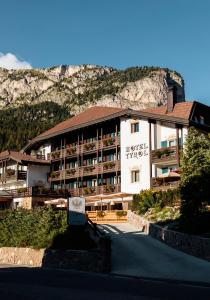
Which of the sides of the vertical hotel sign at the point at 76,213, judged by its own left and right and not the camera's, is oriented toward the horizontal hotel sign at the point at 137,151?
back

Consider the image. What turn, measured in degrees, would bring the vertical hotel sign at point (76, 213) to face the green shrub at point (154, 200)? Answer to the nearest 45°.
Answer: approximately 135° to its left

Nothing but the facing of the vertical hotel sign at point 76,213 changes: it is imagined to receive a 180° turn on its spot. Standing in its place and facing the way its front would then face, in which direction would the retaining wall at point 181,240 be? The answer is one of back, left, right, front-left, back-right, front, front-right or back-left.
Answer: right

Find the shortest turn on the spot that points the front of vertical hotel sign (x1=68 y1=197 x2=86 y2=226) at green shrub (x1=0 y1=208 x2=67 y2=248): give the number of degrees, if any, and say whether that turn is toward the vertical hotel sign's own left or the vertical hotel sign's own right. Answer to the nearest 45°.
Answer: approximately 135° to the vertical hotel sign's own right

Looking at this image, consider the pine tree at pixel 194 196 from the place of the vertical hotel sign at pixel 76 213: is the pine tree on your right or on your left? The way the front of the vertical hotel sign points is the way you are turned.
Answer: on your left

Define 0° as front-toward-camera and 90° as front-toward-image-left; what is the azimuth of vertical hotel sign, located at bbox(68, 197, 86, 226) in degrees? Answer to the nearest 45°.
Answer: approximately 0°
